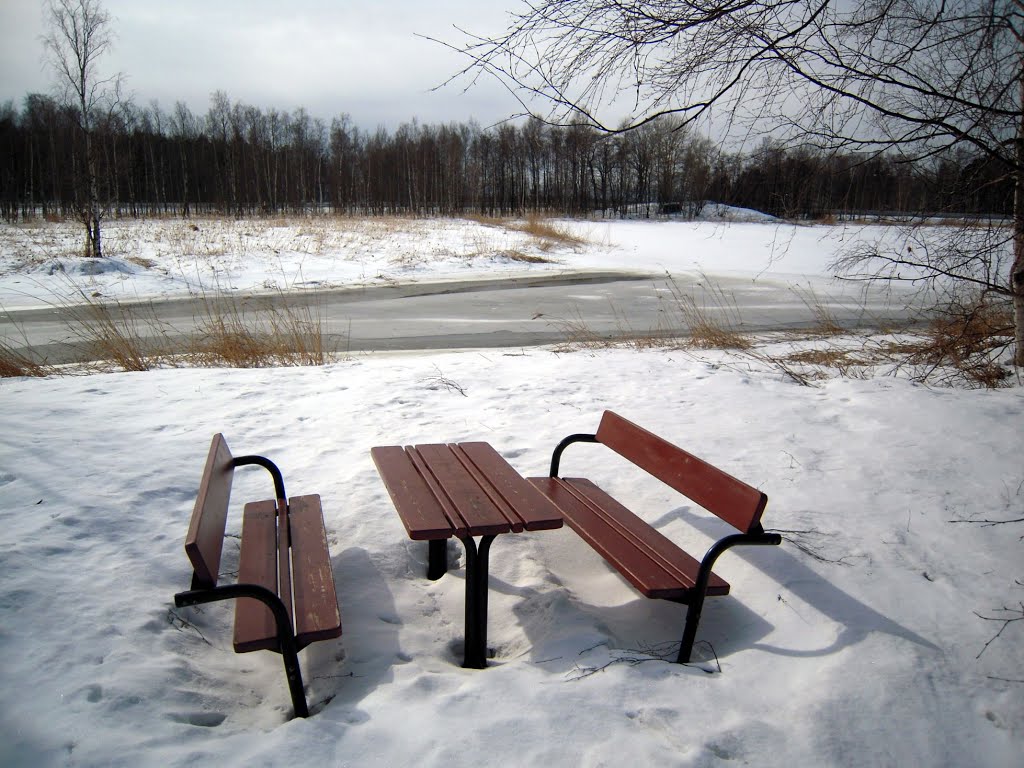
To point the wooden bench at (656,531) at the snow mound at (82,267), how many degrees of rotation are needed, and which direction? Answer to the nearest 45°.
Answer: approximately 90° to its right

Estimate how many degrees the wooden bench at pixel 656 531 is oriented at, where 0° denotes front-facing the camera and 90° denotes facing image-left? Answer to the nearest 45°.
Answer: approximately 45°

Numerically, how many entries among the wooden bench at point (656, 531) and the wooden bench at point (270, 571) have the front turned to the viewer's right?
1

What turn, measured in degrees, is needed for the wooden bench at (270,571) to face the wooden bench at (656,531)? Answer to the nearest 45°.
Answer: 0° — it already faces it

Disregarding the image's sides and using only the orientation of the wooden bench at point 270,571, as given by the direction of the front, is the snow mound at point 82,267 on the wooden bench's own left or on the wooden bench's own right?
on the wooden bench's own left

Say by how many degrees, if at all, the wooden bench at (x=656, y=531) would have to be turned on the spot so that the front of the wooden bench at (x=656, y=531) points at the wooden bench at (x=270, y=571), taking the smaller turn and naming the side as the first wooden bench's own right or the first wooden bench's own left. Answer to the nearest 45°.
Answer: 0° — it already faces it

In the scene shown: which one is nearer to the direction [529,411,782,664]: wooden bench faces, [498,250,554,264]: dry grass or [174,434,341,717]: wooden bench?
the wooden bench

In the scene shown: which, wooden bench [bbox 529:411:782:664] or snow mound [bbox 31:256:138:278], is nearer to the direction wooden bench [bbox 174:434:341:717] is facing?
the wooden bench

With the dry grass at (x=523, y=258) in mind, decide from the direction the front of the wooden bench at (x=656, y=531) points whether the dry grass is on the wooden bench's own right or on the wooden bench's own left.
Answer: on the wooden bench's own right

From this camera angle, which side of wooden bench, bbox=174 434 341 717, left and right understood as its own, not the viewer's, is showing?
right

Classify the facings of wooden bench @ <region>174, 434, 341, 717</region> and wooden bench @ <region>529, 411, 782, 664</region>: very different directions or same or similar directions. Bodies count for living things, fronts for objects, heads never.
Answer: very different directions
